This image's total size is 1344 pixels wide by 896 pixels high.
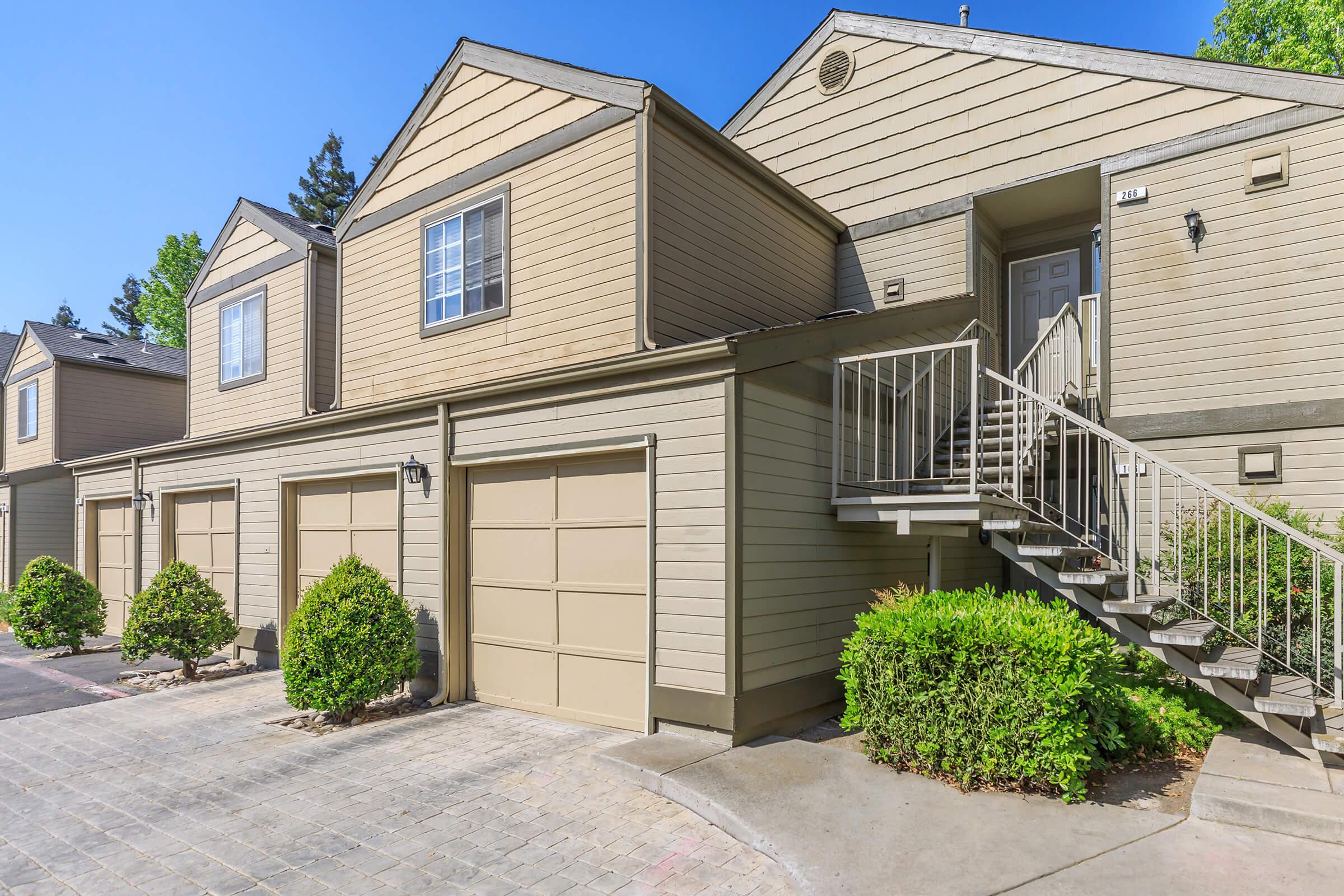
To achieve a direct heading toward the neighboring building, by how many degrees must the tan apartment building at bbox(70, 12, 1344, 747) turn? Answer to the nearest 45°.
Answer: approximately 90° to its right

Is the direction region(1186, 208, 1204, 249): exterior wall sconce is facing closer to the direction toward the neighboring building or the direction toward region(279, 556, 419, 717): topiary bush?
the topiary bush

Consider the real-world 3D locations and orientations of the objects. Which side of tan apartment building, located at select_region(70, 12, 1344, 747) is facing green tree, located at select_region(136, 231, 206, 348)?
right

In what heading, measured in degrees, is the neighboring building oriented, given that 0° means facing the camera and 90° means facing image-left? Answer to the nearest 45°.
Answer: approximately 45°

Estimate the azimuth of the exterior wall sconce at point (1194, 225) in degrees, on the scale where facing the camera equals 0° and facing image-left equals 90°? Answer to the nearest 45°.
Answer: approximately 45°

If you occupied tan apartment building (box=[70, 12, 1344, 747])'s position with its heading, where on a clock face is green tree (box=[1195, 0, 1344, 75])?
The green tree is roughly at 6 o'clock from the tan apartment building.

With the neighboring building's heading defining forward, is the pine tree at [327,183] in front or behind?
behind

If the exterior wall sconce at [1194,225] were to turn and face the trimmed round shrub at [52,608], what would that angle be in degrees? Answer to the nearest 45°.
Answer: approximately 45° to its right

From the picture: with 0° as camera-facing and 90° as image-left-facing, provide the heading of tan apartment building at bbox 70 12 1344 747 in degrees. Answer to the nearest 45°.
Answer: approximately 45°

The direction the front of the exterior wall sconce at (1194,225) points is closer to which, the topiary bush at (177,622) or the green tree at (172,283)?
the topiary bush
